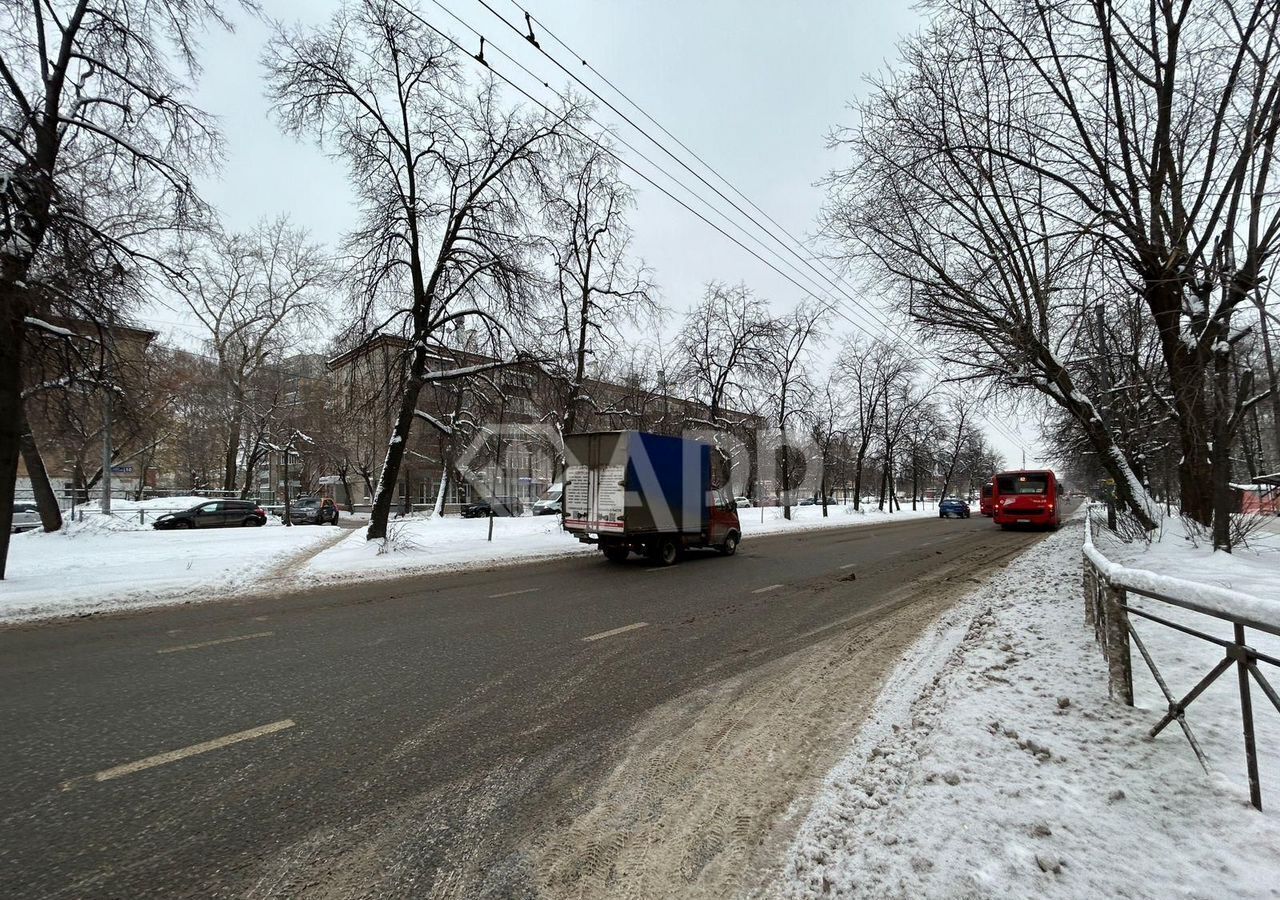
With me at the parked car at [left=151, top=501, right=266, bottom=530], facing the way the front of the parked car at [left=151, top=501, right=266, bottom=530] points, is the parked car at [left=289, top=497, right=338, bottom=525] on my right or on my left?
on my right

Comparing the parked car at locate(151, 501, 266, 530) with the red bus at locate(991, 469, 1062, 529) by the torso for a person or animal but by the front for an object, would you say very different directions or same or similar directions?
very different directions

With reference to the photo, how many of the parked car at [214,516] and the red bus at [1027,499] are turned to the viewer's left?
1

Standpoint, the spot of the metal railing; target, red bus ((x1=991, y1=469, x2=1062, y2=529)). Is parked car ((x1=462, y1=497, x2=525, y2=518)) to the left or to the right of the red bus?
left

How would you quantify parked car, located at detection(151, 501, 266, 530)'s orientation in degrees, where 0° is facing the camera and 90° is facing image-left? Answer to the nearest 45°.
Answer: approximately 90°

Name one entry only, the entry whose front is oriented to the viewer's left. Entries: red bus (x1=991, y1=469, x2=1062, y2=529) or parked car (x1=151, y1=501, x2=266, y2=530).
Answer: the parked car

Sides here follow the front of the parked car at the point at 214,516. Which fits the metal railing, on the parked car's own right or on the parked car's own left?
on the parked car's own left

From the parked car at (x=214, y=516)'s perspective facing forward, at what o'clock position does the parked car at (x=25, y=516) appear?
the parked car at (x=25, y=516) is roughly at 1 o'clock from the parked car at (x=214, y=516).
